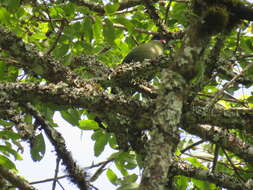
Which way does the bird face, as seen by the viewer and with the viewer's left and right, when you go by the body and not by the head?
facing to the right of the viewer
